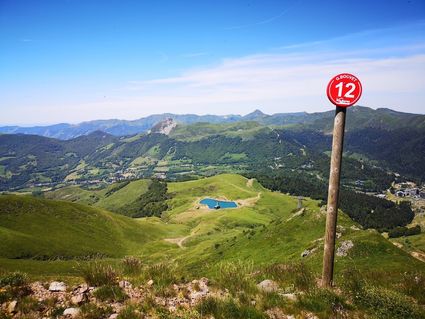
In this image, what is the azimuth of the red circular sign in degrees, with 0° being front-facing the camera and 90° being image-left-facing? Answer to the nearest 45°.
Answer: approximately 0°

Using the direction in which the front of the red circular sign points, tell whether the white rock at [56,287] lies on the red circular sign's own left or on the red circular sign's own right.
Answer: on the red circular sign's own right

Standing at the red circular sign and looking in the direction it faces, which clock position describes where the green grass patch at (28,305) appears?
The green grass patch is roughly at 2 o'clock from the red circular sign.

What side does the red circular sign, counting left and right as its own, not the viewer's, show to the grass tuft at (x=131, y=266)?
right

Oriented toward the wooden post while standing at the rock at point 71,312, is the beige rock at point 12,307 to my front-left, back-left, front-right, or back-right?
back-left
